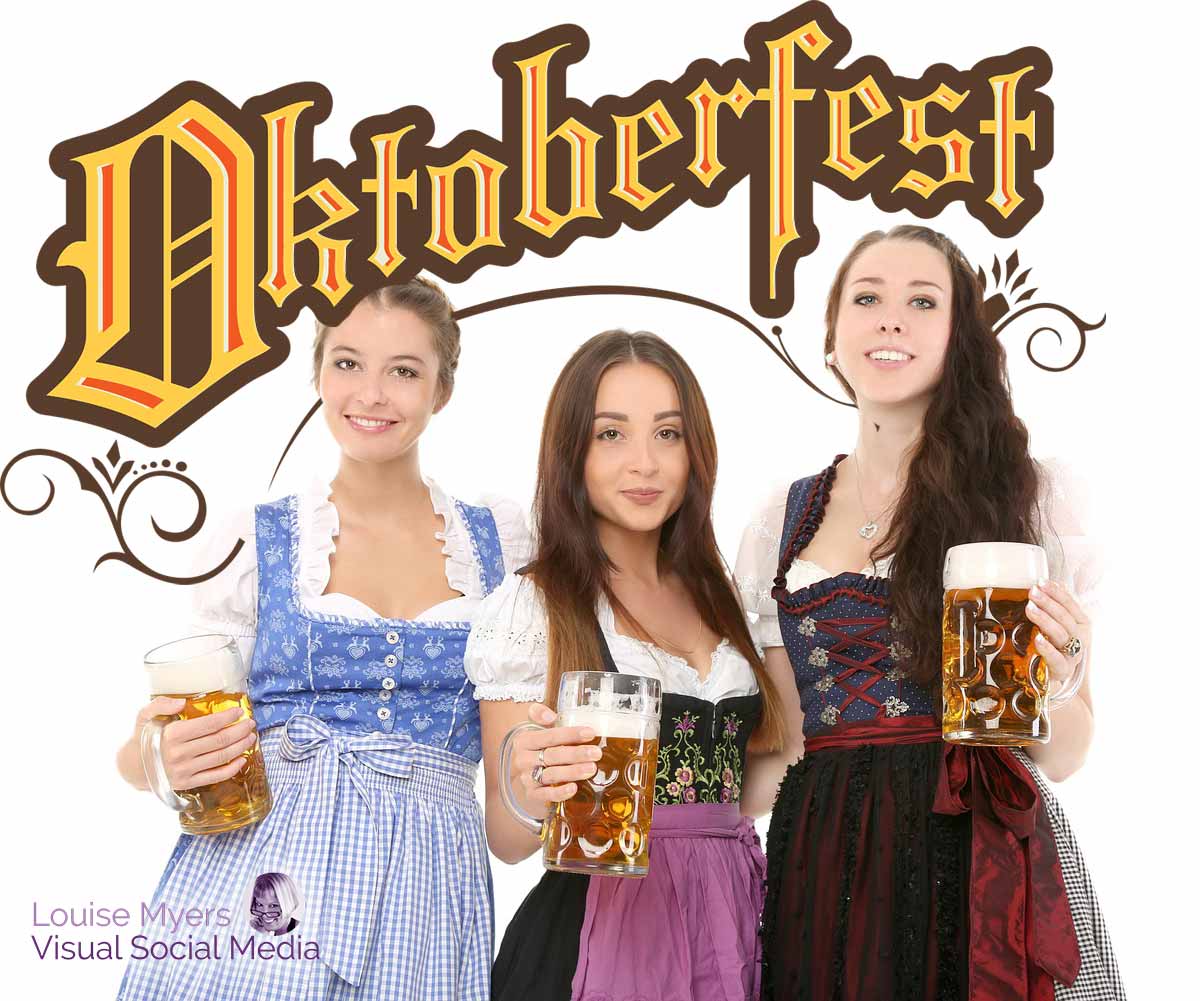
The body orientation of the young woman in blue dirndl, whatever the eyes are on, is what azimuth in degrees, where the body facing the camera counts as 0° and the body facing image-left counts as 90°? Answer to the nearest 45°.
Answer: approximately 0°
